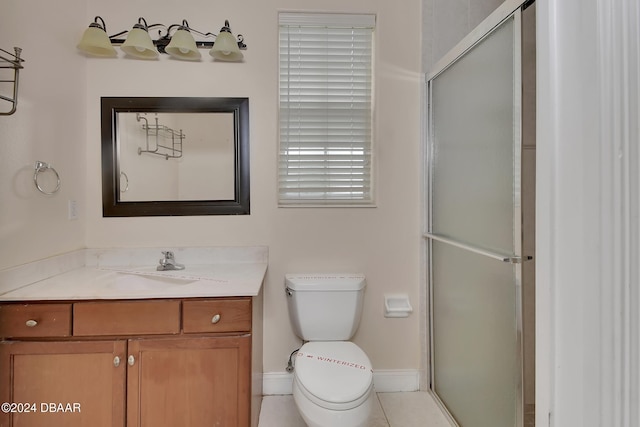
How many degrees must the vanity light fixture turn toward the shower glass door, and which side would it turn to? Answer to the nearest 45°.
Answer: approximately 45° to its left

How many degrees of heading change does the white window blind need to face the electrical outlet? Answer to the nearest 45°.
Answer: approximately 90° to its right

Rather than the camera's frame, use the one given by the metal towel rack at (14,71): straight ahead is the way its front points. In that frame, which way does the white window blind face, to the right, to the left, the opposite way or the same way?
to the right

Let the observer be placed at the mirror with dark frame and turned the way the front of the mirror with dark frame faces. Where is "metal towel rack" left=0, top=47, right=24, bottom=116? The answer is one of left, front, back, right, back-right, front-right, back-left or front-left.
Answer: front-right

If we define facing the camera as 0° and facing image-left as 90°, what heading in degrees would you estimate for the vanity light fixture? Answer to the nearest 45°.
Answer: approximately 0°

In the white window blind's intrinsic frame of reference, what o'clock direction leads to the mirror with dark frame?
The mirror with dark frame is roughly at 3 o'clock from the white window blind.

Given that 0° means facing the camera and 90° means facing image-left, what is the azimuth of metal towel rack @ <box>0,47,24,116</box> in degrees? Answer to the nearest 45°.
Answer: approximately 315°
